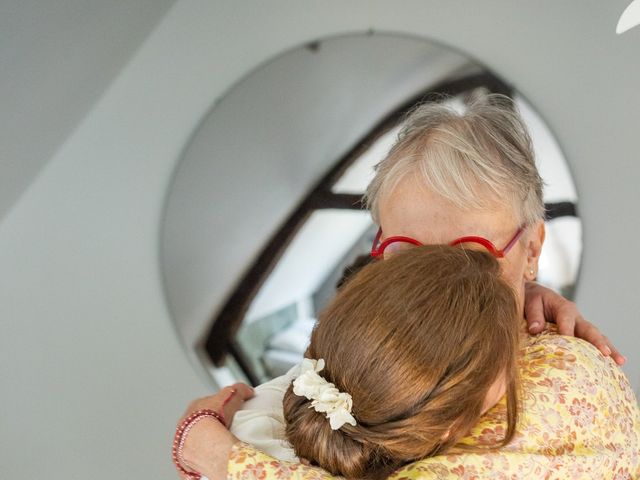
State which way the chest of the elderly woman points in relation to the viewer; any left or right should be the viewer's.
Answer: facing the viewer and to the left of the viewer

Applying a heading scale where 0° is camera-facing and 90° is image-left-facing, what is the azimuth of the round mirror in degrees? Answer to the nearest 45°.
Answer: approximately 0°

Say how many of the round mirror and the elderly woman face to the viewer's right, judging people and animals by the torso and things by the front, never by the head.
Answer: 0

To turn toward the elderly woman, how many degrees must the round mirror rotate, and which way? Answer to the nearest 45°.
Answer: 0° — it already faces them

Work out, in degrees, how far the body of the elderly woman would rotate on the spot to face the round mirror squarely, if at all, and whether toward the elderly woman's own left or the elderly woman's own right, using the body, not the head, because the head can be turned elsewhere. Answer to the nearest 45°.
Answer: approximately 135° to the elderly woman's own right
